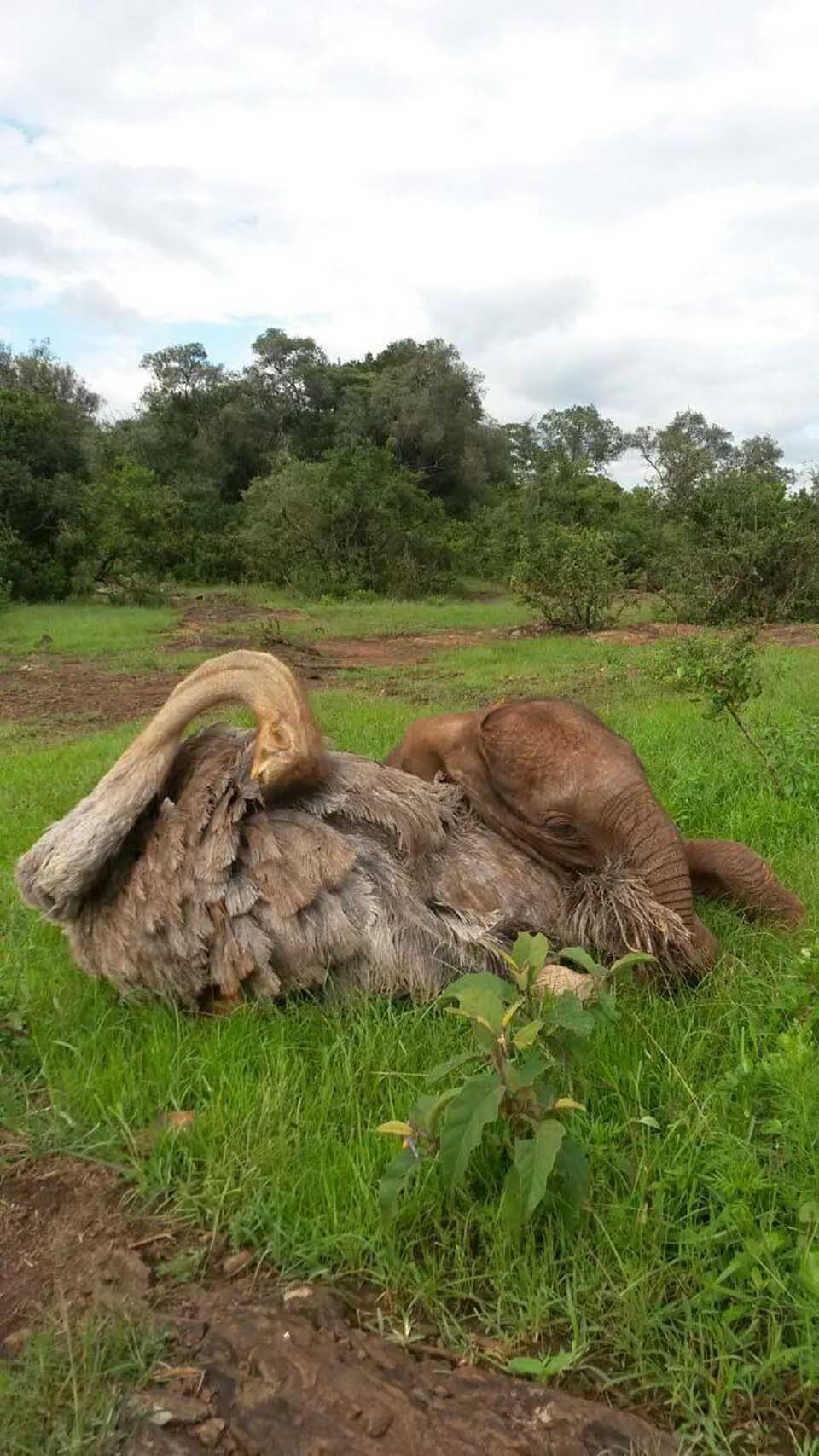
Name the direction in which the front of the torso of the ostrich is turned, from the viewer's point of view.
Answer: to the viewer's left

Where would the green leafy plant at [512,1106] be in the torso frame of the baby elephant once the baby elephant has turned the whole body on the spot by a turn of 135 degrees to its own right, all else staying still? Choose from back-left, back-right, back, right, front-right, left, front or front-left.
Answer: front-left

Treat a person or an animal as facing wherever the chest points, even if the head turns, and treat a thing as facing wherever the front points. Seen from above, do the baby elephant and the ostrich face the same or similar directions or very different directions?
very different directions

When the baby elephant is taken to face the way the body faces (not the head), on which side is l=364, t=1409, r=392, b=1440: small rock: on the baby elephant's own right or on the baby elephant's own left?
on the baby elephant's own right

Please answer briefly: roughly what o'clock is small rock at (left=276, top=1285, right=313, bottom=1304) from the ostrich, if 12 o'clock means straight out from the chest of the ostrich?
The small rock is roughly at 9 o'clock from the ostrich.

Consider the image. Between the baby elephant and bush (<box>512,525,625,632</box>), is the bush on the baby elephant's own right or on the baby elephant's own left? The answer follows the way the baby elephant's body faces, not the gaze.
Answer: on the baby elephant's own left

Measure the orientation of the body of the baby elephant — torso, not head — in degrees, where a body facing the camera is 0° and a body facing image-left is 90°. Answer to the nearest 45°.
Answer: approximately 270°

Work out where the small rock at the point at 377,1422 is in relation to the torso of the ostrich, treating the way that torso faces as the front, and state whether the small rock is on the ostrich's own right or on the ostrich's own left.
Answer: on the ostrich's own left

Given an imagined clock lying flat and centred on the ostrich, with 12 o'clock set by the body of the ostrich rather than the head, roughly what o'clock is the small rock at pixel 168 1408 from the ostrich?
The small rock is roughly at 9 o'clock from the ostrich.
